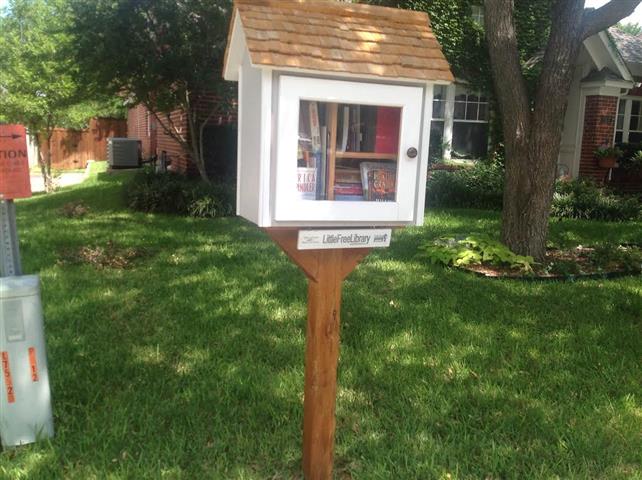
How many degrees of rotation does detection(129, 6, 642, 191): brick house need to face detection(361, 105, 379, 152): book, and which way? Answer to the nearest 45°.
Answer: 0° — it already faces it

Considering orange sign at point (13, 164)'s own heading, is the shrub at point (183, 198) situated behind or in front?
behind

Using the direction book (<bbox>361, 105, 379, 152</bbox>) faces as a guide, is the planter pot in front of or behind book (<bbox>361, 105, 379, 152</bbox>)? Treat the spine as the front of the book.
behind

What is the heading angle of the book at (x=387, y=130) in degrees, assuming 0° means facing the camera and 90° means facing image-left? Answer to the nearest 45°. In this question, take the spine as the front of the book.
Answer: approximately 0°

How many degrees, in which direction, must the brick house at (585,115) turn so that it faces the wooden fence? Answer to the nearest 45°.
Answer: approximately 135° to its right
